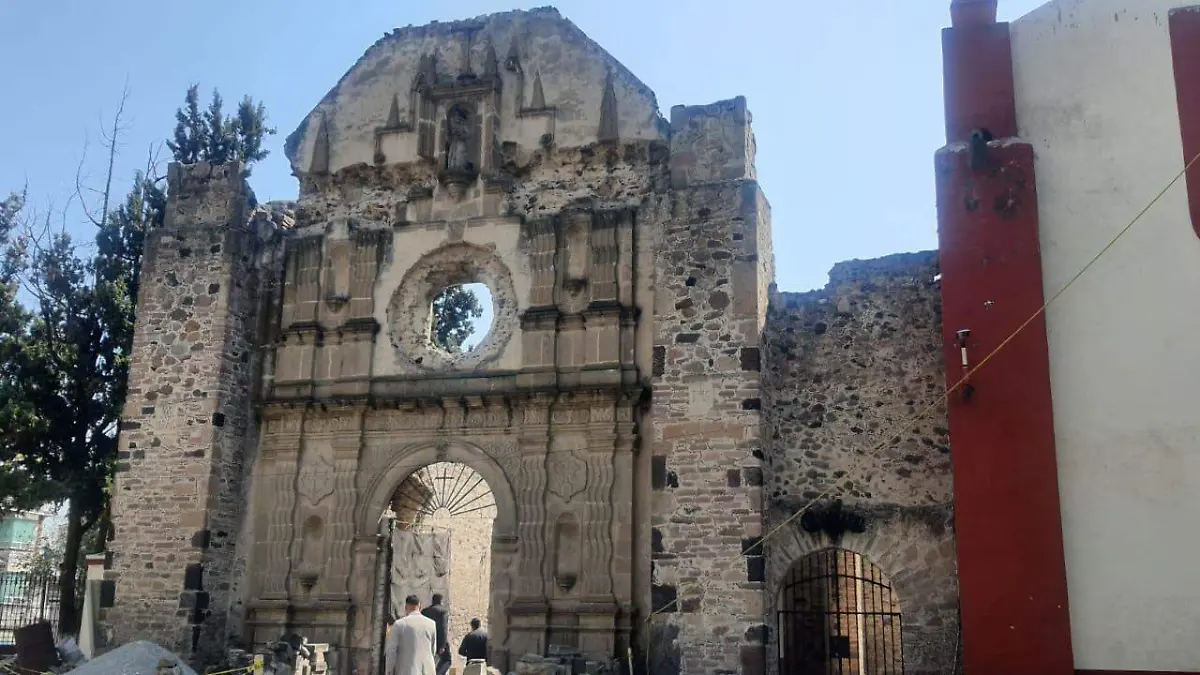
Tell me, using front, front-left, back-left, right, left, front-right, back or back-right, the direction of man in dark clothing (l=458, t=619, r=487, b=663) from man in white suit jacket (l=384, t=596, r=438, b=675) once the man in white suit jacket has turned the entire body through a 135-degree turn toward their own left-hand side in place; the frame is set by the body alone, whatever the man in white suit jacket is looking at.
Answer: back-right

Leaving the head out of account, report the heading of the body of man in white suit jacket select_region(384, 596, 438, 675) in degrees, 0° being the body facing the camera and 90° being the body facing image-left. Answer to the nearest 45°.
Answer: approximately 180°

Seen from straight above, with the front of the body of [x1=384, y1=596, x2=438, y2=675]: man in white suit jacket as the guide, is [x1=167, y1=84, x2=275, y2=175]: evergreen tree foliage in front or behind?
in front

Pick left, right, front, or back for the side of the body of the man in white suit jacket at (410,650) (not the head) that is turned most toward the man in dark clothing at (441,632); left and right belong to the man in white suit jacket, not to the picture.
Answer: front

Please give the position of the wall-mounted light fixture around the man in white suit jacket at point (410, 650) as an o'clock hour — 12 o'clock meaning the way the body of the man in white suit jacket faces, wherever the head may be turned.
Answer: The wall-mounted light fixture is roughly at 3 o'clock from the man in white suit jacket.

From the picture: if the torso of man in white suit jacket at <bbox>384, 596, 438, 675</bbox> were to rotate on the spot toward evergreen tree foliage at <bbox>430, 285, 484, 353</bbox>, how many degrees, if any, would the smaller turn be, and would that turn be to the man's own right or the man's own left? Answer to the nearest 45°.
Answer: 0° — they already face it

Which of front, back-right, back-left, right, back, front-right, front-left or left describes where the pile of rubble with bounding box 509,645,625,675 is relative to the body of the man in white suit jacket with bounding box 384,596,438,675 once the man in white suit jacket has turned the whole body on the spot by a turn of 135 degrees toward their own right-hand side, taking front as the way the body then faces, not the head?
left

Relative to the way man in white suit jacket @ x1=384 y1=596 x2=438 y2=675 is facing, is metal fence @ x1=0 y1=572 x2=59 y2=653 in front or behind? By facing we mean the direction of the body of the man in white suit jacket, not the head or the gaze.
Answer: in front

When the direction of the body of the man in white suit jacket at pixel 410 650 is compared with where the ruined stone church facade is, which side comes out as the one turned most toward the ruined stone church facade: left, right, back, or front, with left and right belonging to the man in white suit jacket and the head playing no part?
front

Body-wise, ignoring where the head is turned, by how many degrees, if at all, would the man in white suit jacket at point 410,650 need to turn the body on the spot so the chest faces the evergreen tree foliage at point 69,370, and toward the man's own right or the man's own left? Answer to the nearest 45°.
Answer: approximately 45° to the man's own left
